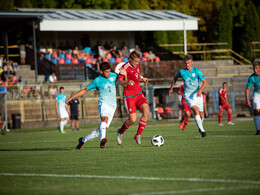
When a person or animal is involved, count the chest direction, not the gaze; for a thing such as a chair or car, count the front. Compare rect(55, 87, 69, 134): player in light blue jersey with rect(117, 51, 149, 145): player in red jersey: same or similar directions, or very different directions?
same or similar directions

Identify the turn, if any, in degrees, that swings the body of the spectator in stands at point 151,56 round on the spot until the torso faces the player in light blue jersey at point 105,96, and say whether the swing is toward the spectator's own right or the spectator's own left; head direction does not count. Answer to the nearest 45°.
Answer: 0° — they already face them

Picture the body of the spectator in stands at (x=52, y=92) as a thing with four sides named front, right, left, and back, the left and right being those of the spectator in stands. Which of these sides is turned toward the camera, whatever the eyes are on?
front

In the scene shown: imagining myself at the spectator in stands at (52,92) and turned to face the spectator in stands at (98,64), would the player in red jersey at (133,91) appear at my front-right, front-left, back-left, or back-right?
back-right

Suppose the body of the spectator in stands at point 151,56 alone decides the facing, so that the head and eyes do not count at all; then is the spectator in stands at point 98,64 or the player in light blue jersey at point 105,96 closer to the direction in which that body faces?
the player in light blue jersey

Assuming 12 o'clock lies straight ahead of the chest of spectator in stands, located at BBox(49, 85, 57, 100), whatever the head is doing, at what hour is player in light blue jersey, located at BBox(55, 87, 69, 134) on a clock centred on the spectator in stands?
The player in light blue jersey is roughly at 12 o'clock from the spectator in stands.

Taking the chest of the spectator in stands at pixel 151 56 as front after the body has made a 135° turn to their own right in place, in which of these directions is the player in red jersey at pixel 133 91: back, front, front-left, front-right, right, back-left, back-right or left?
back-left

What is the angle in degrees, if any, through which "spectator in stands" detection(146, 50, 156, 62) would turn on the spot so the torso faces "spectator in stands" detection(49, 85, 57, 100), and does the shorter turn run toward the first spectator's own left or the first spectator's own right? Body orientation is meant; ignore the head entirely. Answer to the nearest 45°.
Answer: approximately 45° to the first spectator's own right

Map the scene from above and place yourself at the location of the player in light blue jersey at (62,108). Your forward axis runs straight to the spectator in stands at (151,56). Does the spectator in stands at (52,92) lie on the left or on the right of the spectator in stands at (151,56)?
left

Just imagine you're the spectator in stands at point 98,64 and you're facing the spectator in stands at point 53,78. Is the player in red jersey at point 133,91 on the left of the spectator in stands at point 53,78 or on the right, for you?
left

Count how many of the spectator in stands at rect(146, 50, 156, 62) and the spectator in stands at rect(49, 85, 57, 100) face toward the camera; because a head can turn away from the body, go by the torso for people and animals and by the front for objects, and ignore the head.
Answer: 2

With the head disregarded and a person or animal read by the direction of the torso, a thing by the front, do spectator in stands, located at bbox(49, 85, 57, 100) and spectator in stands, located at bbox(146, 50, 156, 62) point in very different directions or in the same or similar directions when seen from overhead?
same or similar directions

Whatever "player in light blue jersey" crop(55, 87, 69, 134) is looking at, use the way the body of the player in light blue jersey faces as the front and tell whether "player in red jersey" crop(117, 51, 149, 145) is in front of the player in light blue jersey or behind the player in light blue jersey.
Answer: in front

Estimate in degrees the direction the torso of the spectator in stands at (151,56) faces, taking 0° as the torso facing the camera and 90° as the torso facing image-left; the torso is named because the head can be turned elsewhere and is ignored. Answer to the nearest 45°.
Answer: approximately 0°

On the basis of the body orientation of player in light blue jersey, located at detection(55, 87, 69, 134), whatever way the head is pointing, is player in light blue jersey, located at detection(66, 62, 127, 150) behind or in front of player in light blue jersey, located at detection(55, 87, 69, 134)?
in front

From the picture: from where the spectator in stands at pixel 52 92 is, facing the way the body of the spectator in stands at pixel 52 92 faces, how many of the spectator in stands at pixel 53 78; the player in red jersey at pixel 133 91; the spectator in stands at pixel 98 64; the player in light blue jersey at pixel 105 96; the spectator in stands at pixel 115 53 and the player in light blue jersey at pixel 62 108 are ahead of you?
3
